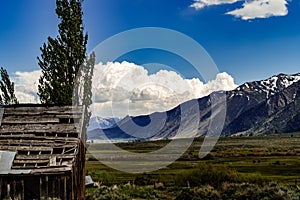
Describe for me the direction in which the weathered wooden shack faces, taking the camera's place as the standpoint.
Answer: facing the viewer

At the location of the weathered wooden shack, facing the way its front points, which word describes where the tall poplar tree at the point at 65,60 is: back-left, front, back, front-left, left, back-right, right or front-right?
back
